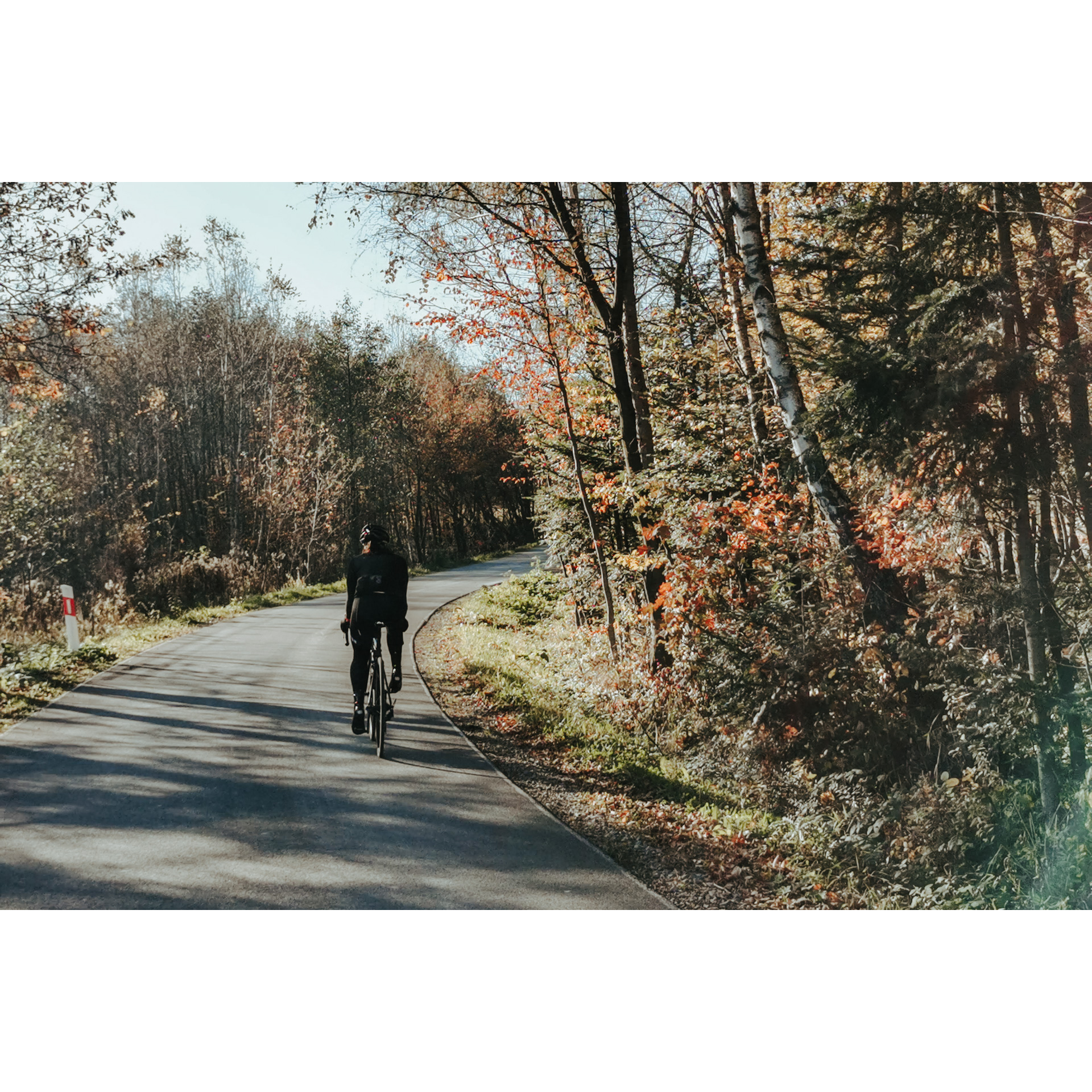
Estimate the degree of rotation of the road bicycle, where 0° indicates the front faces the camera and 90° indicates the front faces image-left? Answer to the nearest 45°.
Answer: approximately 180°

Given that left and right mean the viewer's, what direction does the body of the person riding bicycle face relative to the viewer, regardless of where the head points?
facing away from the viewer
